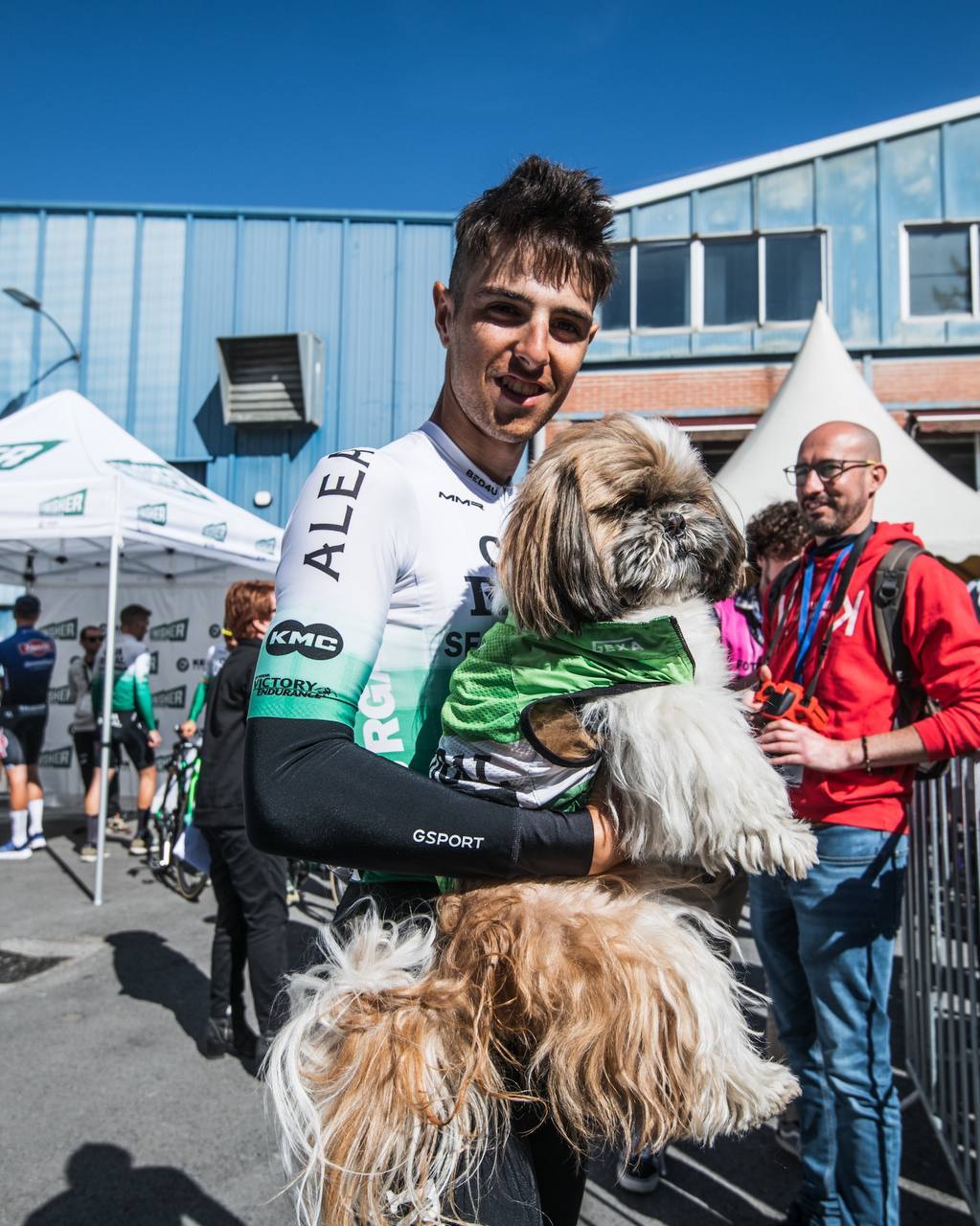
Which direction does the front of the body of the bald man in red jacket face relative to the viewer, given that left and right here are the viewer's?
facing the viewer and to the left of the viewer

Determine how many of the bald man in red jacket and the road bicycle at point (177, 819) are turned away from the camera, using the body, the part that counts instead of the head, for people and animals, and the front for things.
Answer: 0

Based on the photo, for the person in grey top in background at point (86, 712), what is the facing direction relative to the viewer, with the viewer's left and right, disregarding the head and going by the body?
facing the viewer and to the right of the viewer

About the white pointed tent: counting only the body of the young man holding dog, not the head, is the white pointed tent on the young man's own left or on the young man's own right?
on the young man's own left

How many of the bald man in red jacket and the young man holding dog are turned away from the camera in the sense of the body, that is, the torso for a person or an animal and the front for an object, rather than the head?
0
